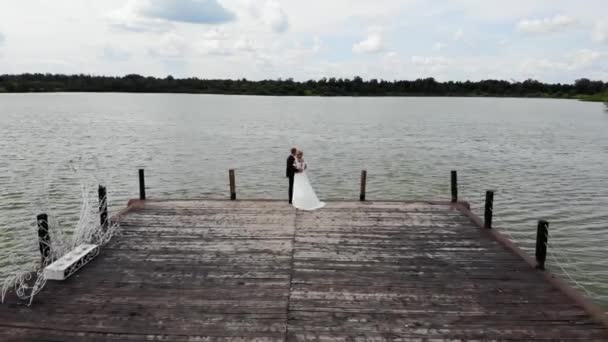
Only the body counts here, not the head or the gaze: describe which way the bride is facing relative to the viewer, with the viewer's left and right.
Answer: facing away from the viewer and to the left of the viewer

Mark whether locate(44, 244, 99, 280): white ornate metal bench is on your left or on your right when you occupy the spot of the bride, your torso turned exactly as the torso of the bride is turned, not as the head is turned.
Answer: on your left

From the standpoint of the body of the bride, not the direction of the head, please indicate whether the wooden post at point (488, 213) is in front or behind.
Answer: behind

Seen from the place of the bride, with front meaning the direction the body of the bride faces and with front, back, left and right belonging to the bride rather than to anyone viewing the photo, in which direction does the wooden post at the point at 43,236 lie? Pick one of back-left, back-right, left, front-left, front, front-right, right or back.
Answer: left
